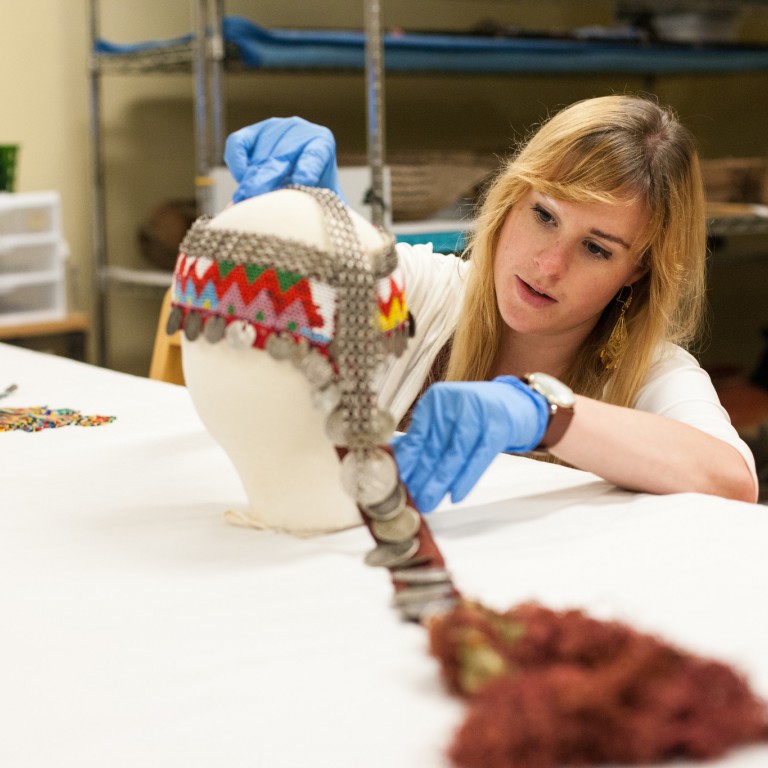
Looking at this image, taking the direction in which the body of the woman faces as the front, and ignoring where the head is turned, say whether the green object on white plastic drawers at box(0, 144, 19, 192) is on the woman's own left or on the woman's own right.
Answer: on the woman's own right

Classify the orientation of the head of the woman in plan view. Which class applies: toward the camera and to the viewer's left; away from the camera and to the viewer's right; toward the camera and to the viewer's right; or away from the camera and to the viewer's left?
toward the camera and to the viewer's left

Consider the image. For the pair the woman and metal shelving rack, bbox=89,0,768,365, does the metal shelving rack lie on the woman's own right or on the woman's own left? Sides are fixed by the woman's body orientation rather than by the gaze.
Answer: on the woman's own right

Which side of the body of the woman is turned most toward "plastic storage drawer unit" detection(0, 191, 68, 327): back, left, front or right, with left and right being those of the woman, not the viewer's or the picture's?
right

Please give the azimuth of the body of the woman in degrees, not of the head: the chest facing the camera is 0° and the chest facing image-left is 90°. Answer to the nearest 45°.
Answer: approximately 45°

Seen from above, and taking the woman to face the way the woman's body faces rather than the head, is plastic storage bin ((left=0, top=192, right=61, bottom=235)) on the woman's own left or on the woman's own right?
on the woman's own right

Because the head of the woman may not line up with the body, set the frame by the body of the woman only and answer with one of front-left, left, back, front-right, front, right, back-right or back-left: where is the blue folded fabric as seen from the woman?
back-right
